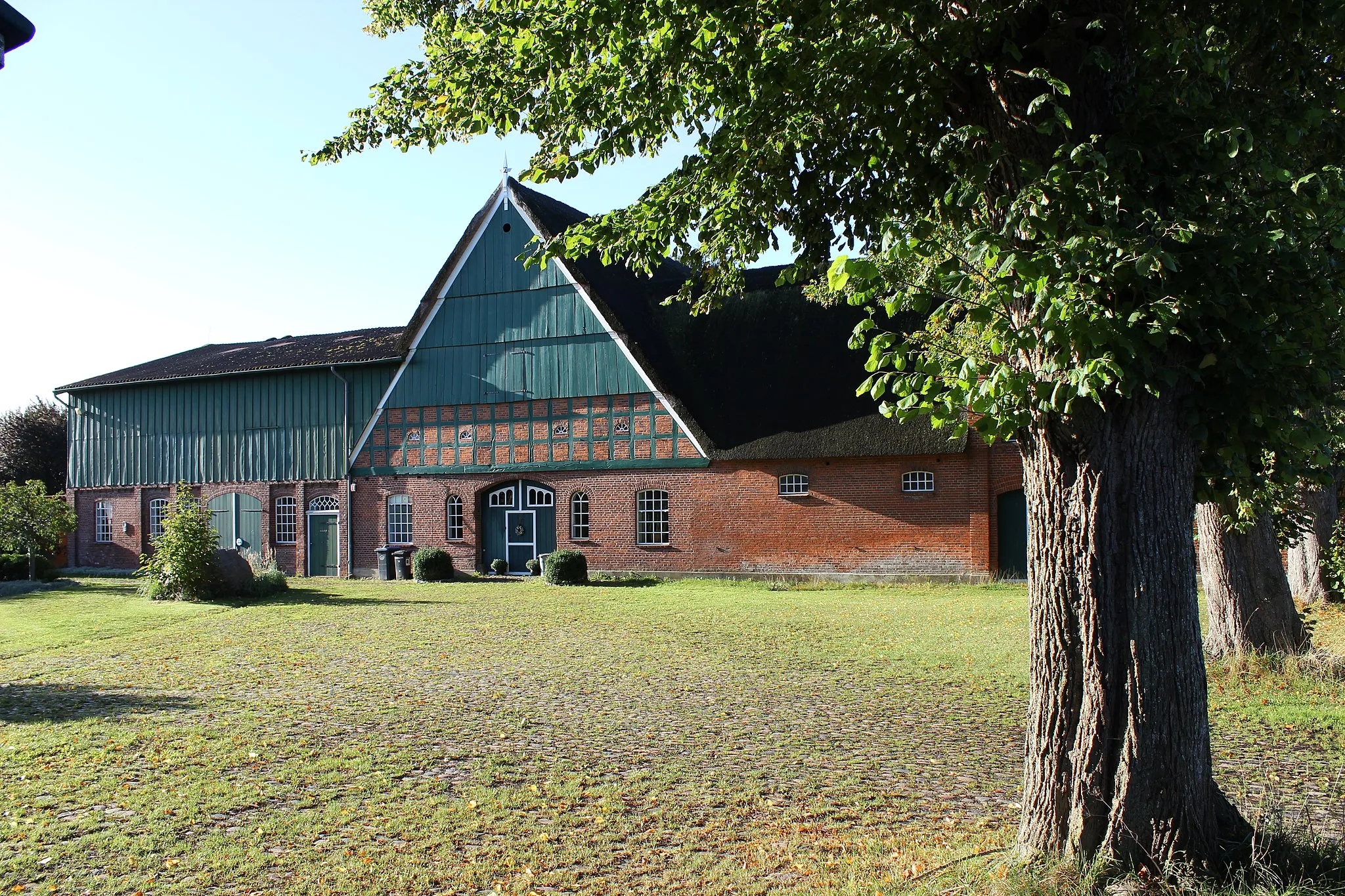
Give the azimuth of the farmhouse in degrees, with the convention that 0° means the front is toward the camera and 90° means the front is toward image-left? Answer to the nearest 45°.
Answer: approximately 0°

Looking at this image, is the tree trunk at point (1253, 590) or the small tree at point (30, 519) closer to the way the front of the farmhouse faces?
the tree trunk

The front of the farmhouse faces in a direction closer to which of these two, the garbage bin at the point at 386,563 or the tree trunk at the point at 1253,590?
the tree trunk

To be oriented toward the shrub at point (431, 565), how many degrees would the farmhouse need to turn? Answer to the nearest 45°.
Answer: approximately 90° to its right

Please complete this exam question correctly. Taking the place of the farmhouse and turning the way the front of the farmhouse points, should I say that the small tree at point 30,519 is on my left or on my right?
on my right

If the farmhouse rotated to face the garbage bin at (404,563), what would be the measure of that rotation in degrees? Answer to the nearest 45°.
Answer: approximately 90° to its right

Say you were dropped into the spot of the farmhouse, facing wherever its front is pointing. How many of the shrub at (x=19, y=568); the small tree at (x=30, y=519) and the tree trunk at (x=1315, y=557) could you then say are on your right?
2

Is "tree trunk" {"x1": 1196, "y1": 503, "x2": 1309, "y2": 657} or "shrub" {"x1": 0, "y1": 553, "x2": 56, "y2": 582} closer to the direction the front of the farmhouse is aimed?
the tree trunk

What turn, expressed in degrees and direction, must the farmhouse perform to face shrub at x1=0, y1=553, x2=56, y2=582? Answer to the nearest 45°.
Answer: approximately 90° to its right

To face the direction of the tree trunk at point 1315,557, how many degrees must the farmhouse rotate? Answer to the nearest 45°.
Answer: approximately 45° to its left

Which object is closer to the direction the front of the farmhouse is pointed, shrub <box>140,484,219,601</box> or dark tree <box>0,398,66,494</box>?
the shrub
